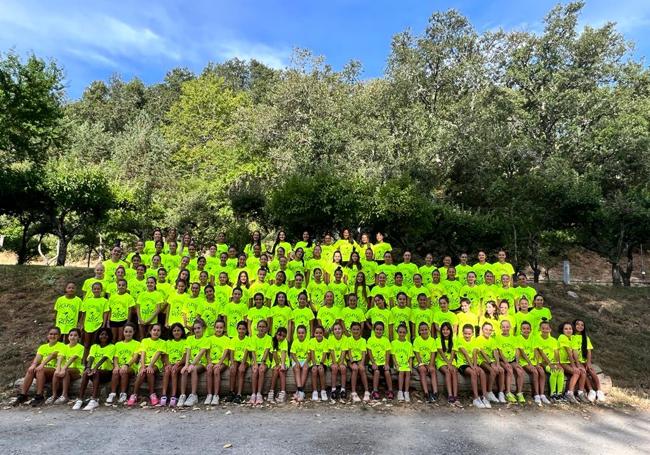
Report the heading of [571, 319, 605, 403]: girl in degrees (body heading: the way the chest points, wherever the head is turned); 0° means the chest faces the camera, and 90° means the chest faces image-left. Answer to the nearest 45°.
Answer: approximately 0°

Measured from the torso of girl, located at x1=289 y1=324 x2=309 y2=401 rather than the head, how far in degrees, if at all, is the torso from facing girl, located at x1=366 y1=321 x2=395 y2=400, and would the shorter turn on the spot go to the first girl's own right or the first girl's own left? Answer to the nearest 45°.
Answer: approximately 90° to the first girl's own left

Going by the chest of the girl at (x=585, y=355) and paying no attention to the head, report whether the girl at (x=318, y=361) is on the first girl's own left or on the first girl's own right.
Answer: on the first girl's own right

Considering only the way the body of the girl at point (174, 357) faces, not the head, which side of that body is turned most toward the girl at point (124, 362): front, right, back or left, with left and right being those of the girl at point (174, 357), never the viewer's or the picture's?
right

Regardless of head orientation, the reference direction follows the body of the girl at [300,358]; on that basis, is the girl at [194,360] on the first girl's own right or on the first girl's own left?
on the first girl's own right

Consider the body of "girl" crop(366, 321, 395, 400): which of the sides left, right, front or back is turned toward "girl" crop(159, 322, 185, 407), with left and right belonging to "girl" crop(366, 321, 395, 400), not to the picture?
right

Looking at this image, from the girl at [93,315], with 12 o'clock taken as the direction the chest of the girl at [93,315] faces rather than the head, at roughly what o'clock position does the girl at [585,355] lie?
the girl at [585,355] is roughly at 10 o'clock from the girl at [93,315].
